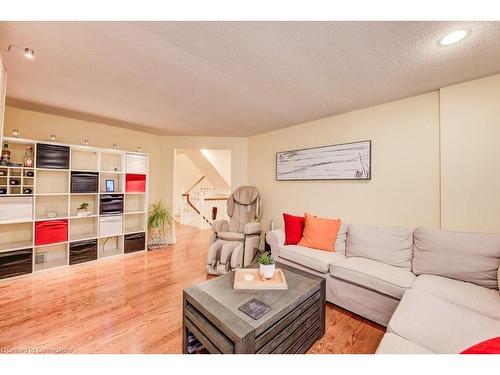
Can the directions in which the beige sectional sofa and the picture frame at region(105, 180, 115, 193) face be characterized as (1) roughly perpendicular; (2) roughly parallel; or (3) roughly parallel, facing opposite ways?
roughly perpendicular

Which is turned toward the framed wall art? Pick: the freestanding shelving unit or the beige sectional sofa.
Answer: the freestanding shelving unit

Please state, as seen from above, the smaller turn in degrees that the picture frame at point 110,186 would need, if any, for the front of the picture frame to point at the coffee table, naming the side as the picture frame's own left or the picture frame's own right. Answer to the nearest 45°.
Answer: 0° — it already faces it

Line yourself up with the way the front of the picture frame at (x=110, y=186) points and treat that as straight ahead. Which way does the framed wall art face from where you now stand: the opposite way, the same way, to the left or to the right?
to the right

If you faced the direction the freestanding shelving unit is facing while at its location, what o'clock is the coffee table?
The coffee table is roughly at 1 o'clock from the freestanding shelving unit.

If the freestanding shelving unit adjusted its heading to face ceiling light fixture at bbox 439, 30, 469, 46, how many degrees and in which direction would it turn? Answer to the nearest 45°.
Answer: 0° — it already faces it

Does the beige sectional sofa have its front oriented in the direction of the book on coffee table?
yes
